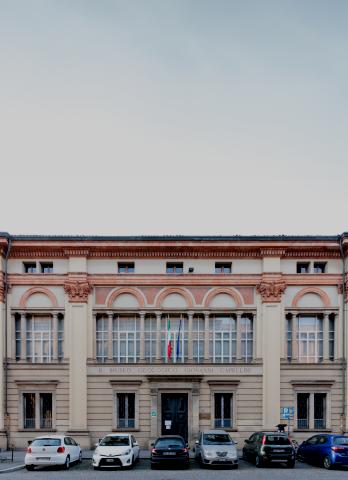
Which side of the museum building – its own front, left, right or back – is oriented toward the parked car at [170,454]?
front

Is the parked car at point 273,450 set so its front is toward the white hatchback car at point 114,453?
no

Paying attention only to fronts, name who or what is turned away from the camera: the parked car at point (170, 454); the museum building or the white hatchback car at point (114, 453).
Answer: the parked car

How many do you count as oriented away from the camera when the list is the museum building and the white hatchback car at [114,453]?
0

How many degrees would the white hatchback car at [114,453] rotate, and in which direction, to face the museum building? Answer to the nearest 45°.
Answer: approximately 135° to its right

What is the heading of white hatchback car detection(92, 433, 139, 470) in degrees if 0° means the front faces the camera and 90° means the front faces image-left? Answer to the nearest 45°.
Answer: approximately 45°

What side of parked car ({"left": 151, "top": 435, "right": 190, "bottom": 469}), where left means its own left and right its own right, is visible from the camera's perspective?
back

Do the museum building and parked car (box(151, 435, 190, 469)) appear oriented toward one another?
yes

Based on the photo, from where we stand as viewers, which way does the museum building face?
facing the viewer
